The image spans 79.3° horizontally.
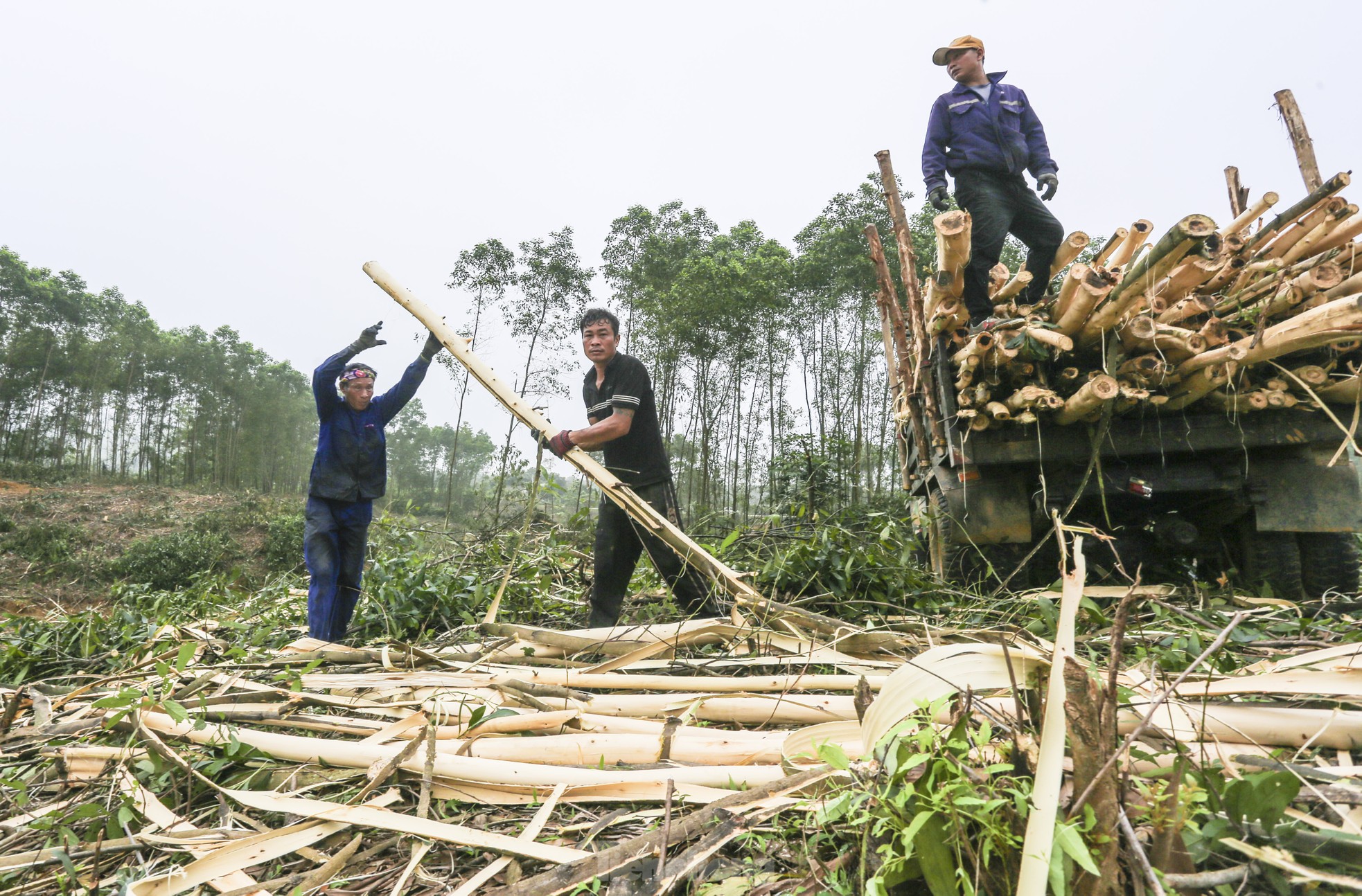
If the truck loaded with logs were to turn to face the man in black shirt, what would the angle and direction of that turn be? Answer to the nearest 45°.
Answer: approximately 90° to its left

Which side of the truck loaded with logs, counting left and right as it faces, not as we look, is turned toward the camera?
back

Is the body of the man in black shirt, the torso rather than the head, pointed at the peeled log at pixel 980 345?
no

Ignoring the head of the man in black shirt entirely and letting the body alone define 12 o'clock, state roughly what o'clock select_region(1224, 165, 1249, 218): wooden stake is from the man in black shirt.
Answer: The wooden stake is roughly at 7 o'clock from the man in black shirt.

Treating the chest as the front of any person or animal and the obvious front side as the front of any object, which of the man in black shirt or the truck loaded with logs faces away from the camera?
the truck loaded with logs

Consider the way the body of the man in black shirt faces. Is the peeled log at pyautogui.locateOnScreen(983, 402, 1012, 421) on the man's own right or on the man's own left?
on the man's own left

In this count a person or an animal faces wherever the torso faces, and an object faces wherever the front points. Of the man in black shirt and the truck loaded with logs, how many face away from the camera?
1

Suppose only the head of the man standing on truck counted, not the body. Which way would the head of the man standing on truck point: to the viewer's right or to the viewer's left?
to the viewer's left

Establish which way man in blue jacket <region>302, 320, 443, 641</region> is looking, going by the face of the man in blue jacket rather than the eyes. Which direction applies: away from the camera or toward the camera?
toward the camera

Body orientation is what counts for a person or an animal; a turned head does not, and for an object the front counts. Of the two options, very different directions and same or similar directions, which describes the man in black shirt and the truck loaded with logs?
very different directions

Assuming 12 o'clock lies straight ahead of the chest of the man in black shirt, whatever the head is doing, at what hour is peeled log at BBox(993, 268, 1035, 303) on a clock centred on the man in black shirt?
The peeled log is roughly at 8 o'clock from the man in black shirt.

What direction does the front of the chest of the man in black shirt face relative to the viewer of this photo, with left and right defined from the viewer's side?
facing the viewer and to the left of the viewer

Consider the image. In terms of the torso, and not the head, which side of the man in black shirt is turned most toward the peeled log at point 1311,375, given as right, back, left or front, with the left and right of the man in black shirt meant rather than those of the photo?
left

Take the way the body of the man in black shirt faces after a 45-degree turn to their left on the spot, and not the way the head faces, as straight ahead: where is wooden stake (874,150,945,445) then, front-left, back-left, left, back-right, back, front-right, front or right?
left
